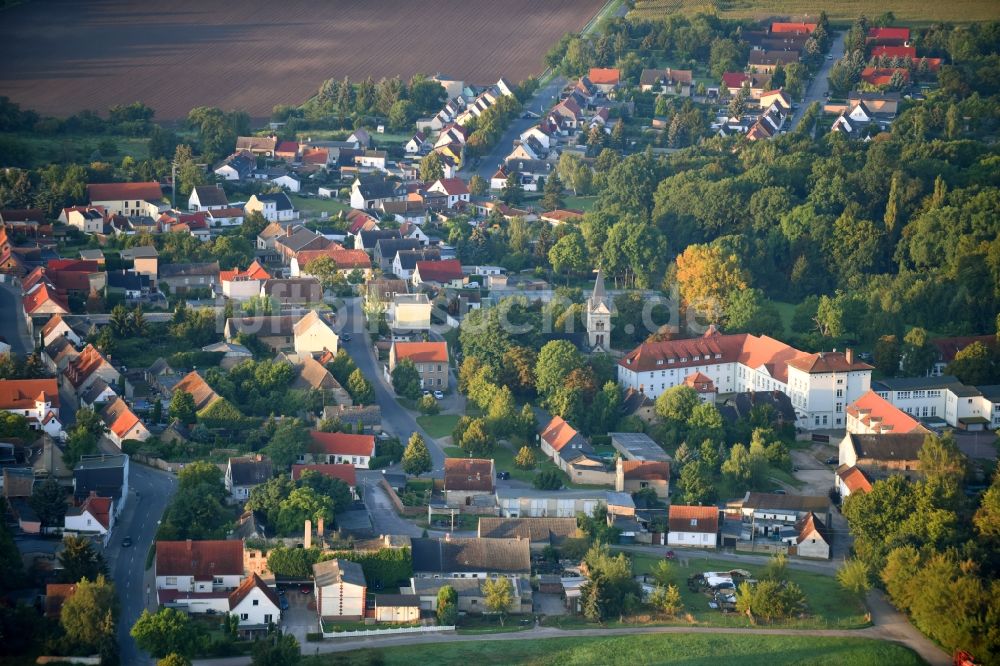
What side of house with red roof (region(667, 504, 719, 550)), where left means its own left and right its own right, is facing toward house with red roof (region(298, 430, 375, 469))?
right

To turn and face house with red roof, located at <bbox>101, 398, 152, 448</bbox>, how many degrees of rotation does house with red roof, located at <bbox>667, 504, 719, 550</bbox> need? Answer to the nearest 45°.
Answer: approximately 90° to its right

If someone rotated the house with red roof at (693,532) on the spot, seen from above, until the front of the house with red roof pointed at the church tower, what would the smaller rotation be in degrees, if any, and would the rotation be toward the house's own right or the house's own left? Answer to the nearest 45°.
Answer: approximately 180°

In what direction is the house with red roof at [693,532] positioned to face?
toward the camera

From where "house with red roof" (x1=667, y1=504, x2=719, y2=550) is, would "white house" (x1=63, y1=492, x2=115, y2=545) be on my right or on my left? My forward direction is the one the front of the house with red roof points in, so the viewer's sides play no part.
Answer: on my right

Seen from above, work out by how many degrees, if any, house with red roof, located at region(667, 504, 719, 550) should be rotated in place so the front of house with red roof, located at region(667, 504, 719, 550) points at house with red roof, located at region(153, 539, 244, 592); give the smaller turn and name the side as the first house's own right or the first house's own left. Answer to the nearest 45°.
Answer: approximately 45° to the first house's own right

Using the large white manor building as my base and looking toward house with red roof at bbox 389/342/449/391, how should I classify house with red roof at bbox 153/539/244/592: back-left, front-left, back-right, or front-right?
front-left

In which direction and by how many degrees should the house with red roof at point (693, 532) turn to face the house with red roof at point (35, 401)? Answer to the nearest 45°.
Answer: approximately 90° to its right

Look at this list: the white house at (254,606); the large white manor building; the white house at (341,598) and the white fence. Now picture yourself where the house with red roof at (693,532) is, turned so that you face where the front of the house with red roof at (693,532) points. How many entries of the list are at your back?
1

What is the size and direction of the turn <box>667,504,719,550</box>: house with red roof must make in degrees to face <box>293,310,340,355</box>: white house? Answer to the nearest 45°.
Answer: approximately 135° to its right

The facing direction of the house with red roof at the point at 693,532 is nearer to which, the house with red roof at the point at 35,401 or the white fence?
the white fence

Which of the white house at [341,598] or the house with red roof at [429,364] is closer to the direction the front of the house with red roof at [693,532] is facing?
the white house

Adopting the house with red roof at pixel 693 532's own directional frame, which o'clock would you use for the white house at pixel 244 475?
The white house is roughly at 3 o'clock from the house with red roof.

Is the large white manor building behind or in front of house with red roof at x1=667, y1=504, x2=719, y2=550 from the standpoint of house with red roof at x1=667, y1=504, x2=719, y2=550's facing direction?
behind
